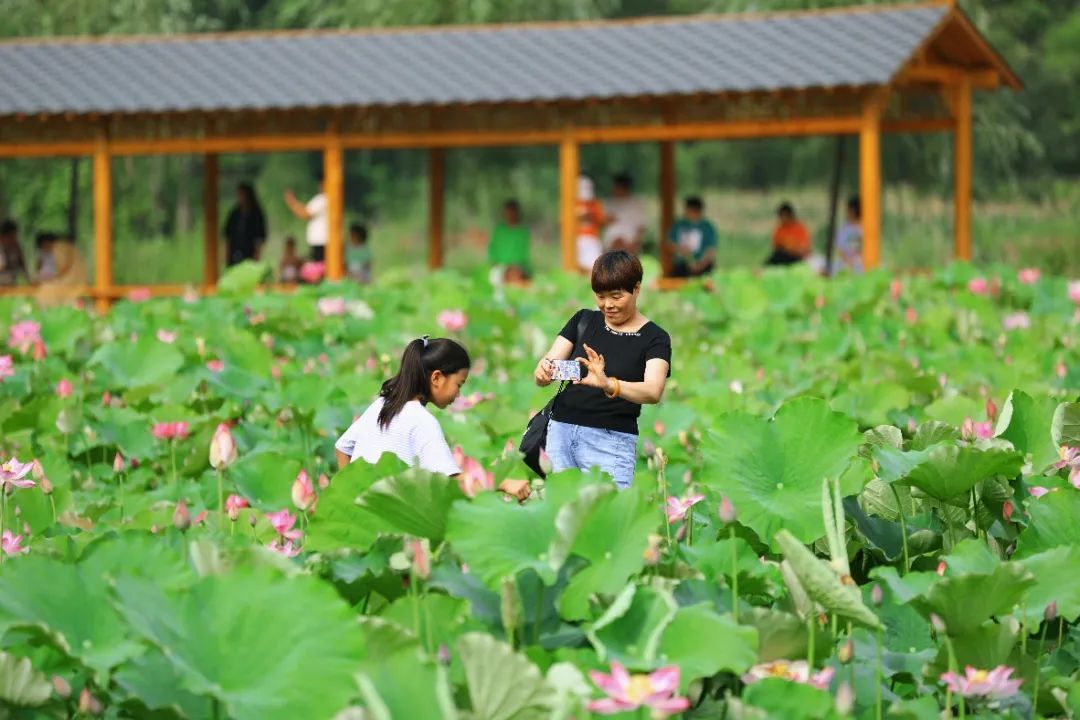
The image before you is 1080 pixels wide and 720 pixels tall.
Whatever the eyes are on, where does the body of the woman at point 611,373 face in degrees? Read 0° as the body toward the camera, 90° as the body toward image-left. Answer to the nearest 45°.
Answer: approximately 45°

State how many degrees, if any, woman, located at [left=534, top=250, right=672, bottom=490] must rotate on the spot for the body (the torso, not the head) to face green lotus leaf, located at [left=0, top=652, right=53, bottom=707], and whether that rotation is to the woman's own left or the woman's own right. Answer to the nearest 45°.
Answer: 0° — they already face it

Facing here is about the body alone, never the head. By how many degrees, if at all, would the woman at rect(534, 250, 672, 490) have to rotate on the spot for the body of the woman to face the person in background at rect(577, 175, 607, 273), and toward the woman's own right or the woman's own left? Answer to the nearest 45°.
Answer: approximately 135° to the woman's own right

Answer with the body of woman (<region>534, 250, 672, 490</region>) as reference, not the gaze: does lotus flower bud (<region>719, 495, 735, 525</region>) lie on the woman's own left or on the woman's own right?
on the woman's own left

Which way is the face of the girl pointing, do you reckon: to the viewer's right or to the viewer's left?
to the viewer's right

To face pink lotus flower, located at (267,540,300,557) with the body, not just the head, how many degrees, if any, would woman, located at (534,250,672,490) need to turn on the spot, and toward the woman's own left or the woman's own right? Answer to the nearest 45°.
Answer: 0° — they already face it

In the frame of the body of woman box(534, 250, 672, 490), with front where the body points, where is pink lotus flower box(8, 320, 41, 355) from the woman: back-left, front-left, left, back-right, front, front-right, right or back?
right

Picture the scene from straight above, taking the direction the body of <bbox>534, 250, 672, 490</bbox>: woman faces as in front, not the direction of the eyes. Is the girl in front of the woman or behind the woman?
in front

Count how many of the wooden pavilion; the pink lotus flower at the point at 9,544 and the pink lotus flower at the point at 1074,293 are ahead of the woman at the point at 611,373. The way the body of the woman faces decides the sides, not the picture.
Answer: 1

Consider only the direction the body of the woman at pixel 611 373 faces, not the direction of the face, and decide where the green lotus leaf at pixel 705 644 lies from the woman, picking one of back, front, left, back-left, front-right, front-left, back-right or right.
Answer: front-left

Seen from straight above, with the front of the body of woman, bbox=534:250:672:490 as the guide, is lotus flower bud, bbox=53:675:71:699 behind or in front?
in front

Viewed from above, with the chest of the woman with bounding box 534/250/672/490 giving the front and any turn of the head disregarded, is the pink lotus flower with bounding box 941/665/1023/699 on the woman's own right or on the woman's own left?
on the woman's own left
